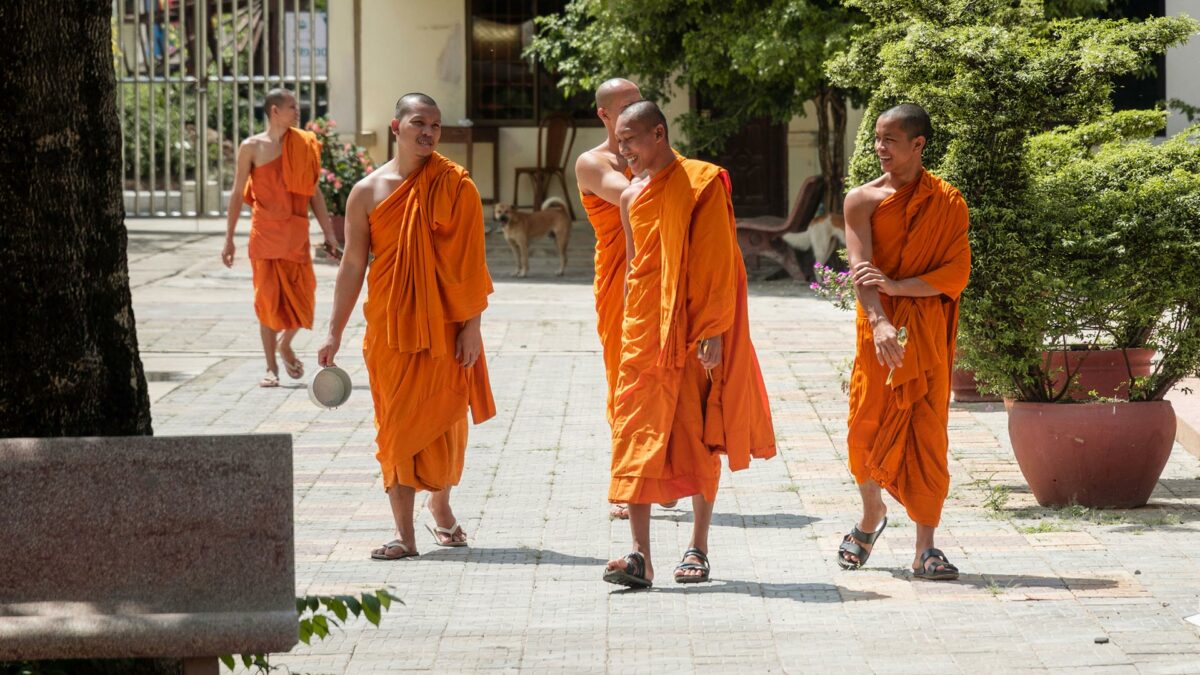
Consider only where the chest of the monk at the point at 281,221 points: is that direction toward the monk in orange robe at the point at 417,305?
yes

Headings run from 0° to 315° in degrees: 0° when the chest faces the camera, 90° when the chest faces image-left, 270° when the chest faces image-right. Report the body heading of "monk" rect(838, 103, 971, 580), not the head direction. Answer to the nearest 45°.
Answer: approximately 0°

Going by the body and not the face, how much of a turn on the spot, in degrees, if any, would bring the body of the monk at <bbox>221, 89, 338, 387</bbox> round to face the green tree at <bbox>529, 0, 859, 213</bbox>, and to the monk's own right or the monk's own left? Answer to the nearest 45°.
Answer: approximately 135° to the monk's own left

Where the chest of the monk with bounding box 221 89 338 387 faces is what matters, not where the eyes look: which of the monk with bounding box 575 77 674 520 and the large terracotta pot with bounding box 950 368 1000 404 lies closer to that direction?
the monk

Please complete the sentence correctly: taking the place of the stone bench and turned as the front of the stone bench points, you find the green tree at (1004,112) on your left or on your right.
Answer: on your left

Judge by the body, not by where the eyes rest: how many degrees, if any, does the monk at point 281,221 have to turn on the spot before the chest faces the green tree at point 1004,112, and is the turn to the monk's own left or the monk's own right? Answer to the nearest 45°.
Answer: approximately 45° to the monk's own left

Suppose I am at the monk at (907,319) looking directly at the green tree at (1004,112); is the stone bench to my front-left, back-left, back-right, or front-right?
back-left

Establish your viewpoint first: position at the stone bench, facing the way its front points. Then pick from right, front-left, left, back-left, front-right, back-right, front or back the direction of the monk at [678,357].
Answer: back-left

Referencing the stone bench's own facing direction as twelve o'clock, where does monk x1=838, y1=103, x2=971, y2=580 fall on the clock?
The monk is roughly at 8 o'clock from the stone bench.
